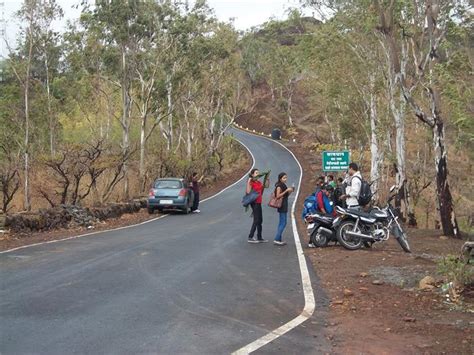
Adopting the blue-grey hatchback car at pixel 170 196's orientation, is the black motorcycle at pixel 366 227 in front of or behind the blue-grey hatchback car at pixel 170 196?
behind

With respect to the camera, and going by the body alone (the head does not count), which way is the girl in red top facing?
to the viewer's right

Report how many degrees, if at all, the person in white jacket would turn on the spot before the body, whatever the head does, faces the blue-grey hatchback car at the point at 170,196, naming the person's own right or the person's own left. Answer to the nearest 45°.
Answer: approximately 45° to the person's own right

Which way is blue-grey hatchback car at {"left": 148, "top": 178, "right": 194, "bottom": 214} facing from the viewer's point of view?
away from the camera

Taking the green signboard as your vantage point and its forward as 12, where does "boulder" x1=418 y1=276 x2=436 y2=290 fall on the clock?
The boulder is roughly at 12 o'clock from the green signboard.

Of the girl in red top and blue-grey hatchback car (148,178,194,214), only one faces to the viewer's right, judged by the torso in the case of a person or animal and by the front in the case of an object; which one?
the girl in red top

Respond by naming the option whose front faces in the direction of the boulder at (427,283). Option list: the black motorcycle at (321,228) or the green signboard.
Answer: the green signboard

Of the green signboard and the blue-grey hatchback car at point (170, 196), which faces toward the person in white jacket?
the green signboard
